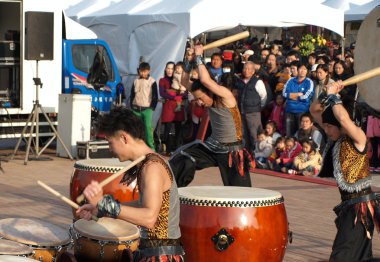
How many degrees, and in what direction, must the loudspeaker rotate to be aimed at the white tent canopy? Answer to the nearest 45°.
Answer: approximately 135° to its left

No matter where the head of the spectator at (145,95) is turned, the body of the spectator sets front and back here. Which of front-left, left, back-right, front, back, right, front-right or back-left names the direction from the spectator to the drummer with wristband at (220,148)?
front

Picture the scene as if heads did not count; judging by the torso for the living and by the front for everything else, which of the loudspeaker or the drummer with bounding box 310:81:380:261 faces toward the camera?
the loudspeaker

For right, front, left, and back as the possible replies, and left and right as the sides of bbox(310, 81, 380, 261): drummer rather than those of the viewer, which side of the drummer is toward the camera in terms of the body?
left

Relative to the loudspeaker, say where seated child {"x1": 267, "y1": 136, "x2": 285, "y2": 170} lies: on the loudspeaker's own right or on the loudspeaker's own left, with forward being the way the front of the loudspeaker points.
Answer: on the loudspeaker's own left

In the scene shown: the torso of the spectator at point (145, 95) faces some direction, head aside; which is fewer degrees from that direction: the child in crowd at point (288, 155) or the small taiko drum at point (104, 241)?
the small taiko drum

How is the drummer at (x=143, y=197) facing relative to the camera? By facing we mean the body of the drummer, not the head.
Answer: to the viewer's left

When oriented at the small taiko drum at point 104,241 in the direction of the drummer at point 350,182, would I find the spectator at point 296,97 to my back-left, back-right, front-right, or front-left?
front-left

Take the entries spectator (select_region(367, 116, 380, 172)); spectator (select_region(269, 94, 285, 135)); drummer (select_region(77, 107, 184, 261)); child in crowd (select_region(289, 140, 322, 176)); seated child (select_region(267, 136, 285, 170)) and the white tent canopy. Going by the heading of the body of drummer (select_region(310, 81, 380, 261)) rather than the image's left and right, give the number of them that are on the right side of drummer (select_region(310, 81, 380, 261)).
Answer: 5

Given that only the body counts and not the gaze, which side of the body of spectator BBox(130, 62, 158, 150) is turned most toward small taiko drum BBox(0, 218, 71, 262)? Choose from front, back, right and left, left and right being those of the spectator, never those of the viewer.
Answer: front

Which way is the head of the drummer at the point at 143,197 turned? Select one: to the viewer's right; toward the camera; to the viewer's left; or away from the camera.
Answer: to the viewer's left

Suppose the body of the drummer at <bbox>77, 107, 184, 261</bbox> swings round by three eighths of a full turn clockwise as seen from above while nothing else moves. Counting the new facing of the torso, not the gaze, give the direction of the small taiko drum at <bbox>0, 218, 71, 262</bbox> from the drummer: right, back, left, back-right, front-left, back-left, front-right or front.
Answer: left

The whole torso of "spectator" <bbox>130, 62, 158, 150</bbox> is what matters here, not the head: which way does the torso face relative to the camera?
toward the camera

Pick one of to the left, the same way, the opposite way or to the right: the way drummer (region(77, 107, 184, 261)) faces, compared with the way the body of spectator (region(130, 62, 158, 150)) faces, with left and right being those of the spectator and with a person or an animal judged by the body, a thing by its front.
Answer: to the right

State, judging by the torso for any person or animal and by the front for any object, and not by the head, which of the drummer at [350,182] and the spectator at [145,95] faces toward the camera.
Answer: the spectator
